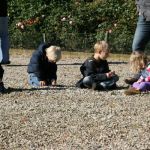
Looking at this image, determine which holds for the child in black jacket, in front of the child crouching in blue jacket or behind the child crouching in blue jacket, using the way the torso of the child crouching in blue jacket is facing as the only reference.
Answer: in front
